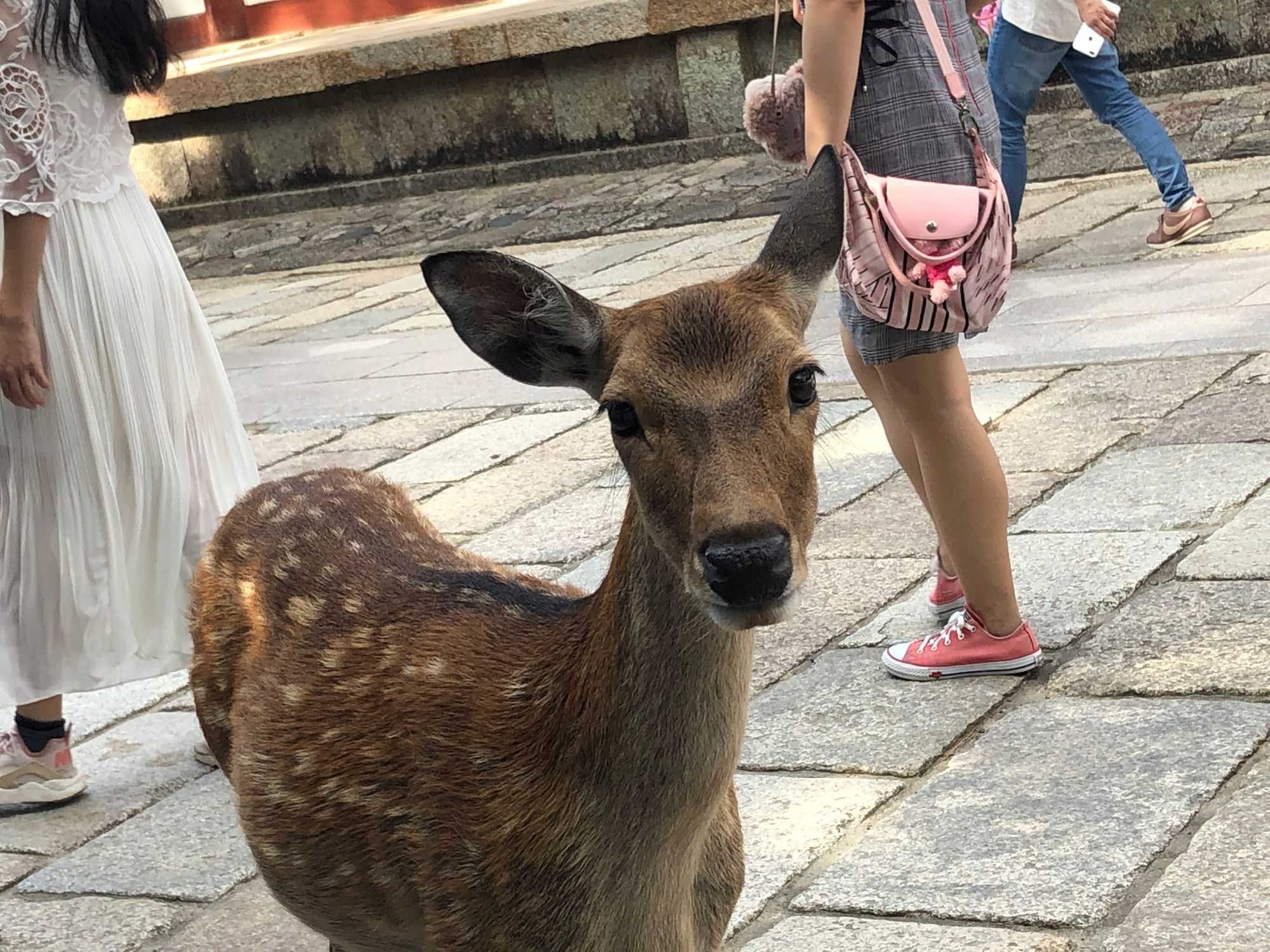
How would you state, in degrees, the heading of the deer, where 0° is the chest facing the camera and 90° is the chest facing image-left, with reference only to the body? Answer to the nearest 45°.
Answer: approximately 315°

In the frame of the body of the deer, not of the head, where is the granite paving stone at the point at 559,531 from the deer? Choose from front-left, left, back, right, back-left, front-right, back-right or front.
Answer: back-left

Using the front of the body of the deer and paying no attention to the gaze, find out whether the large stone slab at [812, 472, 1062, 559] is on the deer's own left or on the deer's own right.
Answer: on the deer's own left

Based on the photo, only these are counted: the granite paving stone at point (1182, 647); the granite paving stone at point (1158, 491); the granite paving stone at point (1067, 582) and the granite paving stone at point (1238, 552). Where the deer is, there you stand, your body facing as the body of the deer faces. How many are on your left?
4

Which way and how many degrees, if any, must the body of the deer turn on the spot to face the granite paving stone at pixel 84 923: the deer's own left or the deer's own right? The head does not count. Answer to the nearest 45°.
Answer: approximately 180°

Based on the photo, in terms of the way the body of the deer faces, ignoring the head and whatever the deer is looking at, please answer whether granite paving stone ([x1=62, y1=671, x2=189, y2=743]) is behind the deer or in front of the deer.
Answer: behind

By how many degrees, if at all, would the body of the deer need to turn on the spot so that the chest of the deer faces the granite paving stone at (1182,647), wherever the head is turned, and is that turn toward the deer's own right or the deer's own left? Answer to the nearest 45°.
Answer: approximately 90° to the deer's own left

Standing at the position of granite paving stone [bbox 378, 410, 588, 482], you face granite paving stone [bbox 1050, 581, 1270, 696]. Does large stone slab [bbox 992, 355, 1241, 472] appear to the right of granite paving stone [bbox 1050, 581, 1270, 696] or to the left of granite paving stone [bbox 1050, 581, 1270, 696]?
left

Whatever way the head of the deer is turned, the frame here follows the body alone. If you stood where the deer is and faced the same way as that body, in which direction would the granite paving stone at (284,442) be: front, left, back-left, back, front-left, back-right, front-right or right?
back-left

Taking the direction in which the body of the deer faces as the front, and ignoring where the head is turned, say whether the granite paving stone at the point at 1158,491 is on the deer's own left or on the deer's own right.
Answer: on the deer's own left

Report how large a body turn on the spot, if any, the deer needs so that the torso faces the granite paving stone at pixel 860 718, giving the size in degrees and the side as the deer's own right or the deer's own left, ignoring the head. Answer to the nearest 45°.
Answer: approximately 90° to the deer's own left
